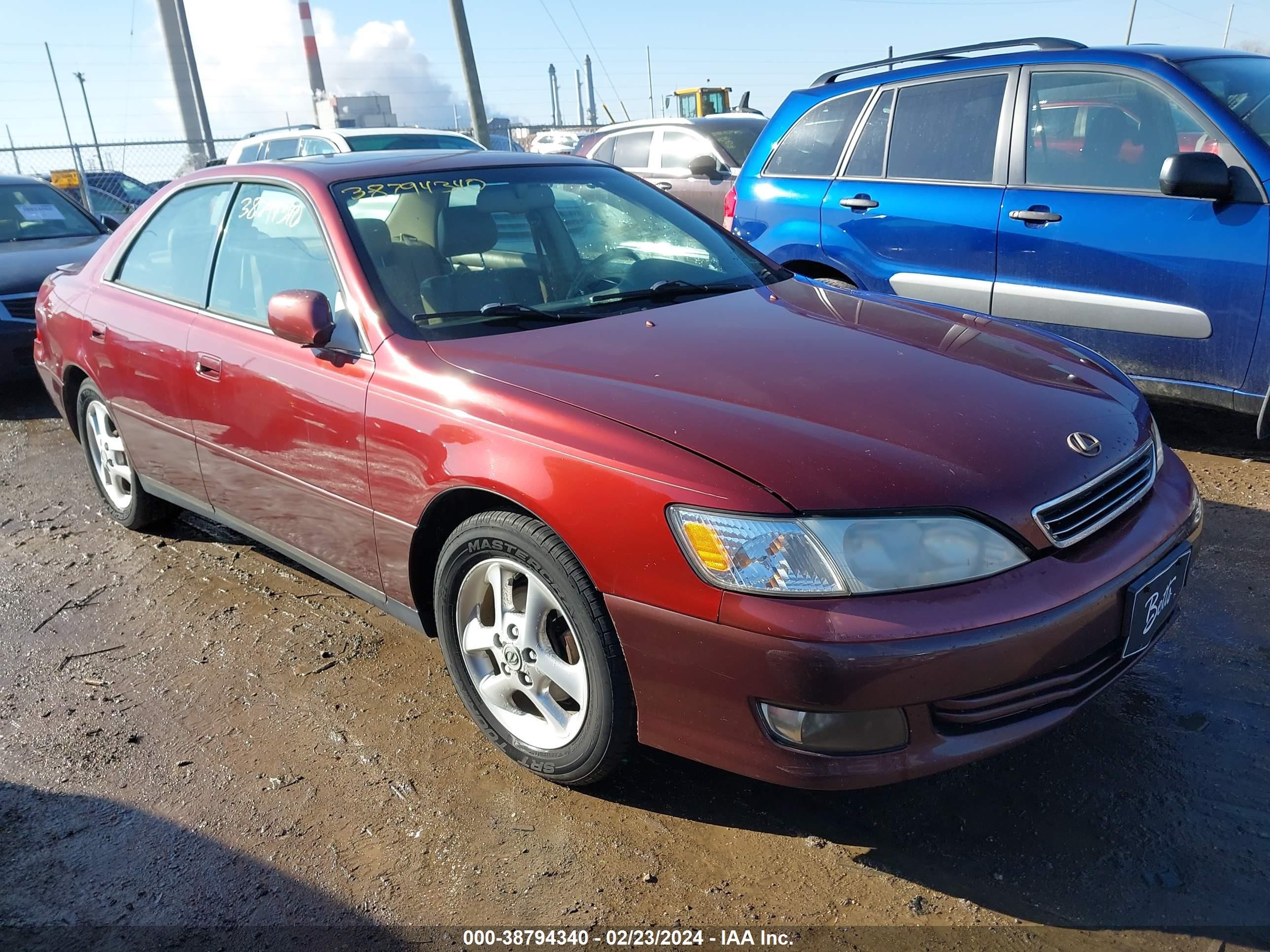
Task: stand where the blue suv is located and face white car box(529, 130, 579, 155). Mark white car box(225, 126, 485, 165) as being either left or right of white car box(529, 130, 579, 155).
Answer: left

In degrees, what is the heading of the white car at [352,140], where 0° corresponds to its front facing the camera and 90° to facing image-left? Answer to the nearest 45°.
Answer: approximately 315°

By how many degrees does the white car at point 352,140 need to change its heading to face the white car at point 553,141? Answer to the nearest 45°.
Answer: approximately 135° to its left

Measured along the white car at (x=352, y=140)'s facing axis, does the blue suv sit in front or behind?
in front

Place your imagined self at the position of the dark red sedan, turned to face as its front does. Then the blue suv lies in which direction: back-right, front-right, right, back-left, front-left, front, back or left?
left

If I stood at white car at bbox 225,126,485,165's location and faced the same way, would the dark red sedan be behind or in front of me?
in front

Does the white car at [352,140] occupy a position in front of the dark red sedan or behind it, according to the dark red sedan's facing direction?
behind

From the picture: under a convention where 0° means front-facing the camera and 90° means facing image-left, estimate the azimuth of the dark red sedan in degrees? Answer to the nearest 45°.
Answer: approximately 315°

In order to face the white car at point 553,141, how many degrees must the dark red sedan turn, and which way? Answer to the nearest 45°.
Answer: approximately 135° to its left

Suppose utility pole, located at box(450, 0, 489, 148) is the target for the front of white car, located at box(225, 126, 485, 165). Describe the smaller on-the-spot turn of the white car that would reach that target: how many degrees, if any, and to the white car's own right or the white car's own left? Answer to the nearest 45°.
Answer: approximately 135° to the white car's own left

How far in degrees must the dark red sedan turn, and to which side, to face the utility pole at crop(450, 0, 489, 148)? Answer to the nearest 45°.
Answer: approximately 135° to its left
